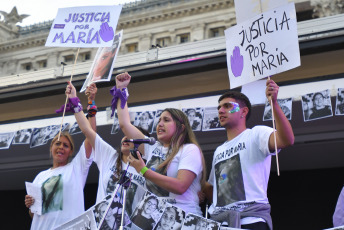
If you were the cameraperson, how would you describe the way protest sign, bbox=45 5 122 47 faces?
facing the viewer

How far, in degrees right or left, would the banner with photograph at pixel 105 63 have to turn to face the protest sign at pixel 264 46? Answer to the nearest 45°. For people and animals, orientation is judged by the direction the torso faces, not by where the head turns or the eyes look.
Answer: approximately 90° to its left

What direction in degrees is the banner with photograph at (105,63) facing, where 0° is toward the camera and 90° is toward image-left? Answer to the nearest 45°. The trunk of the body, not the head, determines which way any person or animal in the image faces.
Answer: approximately 45°

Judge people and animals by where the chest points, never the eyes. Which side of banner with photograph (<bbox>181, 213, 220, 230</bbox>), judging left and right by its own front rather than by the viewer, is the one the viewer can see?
front

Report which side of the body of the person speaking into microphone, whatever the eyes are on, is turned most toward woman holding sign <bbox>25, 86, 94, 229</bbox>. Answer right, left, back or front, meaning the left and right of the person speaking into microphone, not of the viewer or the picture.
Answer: right

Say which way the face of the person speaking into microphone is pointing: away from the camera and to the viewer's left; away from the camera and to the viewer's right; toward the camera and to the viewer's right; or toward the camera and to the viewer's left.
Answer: toward the camera and to the viewer's left

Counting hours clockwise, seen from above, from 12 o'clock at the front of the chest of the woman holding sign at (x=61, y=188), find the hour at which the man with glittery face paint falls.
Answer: The man with glittery face paint is roughly at 9 o'clock from the woman holding sign.

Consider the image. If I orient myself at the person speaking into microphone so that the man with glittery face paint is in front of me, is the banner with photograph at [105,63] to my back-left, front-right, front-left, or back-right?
back-left

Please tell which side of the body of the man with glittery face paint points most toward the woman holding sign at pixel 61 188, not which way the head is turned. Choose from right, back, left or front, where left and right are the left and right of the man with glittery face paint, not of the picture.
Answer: right

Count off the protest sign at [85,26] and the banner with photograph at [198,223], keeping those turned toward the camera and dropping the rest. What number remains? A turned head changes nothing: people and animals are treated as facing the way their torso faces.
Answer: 2
